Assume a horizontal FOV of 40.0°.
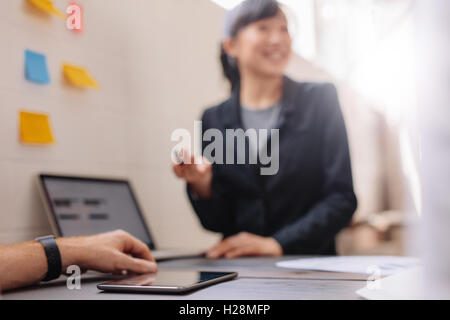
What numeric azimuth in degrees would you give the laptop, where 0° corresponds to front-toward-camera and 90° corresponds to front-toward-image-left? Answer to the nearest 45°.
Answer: approximately 315°
